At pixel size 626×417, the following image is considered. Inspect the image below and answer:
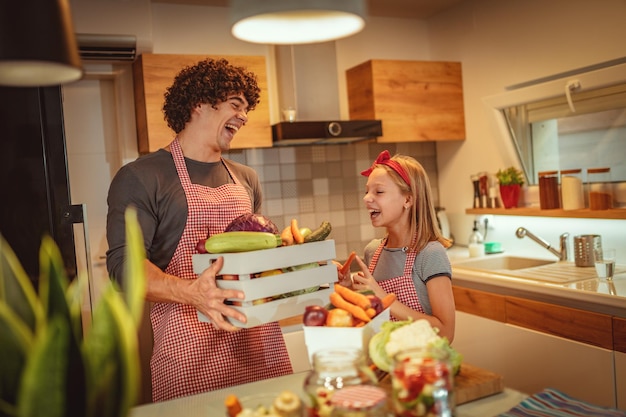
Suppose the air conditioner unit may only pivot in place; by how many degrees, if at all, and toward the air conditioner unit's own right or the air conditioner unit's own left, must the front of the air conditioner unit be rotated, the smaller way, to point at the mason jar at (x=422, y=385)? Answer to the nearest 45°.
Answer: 0° — it already faces it

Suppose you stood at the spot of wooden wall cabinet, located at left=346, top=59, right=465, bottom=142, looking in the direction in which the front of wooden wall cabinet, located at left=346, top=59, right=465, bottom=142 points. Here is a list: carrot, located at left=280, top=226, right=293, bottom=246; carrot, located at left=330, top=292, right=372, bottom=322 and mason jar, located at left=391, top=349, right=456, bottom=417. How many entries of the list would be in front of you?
3

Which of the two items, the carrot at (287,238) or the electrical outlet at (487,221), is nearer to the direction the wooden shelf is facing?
the carrot

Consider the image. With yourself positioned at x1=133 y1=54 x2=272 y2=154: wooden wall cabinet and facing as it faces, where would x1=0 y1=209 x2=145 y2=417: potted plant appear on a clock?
The potted plant is roughly at 12 o'clock from the wooden wall cabinet.

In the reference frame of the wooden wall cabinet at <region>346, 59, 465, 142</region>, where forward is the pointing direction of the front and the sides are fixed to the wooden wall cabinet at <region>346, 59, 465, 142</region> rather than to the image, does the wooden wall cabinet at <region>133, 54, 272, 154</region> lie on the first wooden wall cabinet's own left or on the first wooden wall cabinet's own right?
on the first wooden wall cabinet's own right

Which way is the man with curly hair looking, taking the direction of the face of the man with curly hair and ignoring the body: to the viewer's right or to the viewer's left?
to the viewer's right

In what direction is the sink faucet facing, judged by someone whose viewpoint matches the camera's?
facing to the left of the viewer

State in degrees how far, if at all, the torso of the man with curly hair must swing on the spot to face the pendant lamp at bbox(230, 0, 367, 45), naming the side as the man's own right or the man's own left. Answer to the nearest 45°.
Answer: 0° — they already face it

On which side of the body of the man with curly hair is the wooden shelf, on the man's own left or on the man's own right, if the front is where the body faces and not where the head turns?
on the man's own left

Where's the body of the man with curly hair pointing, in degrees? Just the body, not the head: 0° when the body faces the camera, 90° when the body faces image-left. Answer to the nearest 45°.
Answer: approximately 315°
